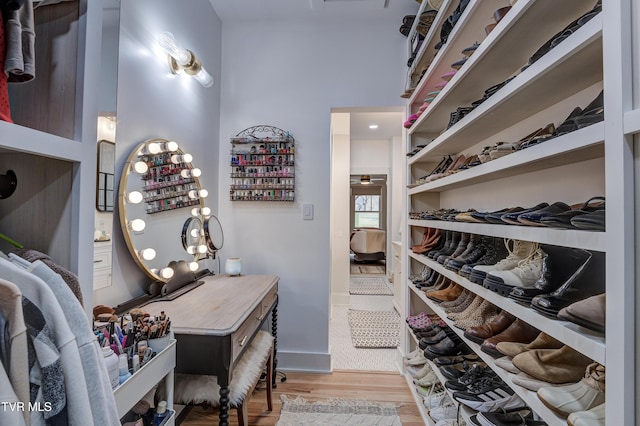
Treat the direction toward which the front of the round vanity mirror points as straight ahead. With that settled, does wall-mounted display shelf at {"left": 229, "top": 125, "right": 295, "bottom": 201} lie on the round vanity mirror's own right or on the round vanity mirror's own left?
on the round vanity mirror's own left

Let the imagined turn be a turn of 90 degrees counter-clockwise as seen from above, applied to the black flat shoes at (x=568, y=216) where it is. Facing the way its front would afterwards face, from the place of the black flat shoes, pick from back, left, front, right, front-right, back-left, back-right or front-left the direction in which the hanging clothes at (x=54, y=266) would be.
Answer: front-right

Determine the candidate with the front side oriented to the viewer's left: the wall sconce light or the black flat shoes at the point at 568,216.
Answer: the black flat shoes

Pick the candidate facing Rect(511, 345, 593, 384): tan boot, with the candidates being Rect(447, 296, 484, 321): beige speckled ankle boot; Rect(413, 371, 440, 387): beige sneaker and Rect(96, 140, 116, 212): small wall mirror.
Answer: the small wall mirror

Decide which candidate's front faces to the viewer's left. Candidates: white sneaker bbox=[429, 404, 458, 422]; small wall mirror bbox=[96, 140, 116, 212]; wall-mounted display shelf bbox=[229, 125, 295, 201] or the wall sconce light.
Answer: the white sneaker

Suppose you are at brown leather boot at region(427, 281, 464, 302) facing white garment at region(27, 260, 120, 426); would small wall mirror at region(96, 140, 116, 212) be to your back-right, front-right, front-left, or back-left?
front-right

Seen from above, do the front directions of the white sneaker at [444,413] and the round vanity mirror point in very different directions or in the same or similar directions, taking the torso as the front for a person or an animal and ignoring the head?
very different directions

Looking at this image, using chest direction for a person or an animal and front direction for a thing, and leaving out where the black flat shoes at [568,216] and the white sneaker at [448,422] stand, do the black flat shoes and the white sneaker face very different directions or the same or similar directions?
same or similar directions

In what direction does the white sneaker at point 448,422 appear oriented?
to the viewer's left

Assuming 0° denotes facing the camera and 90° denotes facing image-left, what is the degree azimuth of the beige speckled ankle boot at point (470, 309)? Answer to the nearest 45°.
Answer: approximately 90°

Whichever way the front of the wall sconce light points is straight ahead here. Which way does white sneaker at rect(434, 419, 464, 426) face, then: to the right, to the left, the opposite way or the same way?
the opposite way

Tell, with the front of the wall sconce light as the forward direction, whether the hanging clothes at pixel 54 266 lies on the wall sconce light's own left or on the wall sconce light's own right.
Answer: on the wall sconce light's own right

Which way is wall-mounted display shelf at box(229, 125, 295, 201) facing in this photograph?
toward the camera

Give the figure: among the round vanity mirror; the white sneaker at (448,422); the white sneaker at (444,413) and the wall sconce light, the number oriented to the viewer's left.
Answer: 2

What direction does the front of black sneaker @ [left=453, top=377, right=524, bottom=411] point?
to the viewer's left

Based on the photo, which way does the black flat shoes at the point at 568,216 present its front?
to the viewer's left
